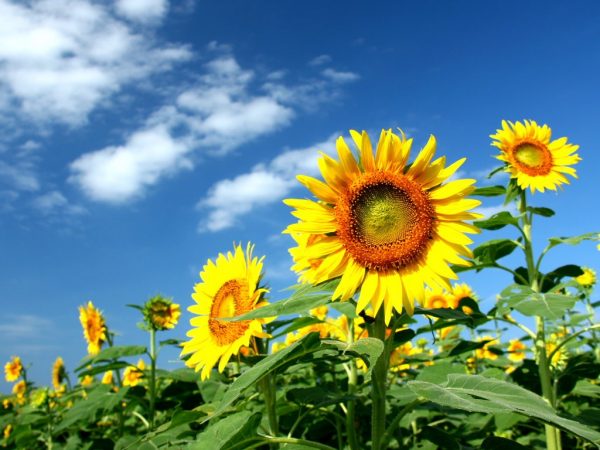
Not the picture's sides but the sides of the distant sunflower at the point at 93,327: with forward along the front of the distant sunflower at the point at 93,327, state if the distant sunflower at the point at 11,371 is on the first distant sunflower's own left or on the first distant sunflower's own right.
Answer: on the first distant sunflower's own right

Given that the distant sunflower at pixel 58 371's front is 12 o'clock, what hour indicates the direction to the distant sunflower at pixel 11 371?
the distant sunflower at pixel 11 371 is roughly at 2 o'clock from the distant sunflower at pixel 58 371.

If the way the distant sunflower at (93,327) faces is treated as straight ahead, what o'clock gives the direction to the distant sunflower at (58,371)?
the distant sunflower at (58,371) is roughly at 4 o'clock from the distant sunflower at (93,327).

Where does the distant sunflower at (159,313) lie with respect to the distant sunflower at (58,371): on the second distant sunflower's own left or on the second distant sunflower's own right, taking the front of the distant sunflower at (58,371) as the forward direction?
on the second distant sunflower's own left

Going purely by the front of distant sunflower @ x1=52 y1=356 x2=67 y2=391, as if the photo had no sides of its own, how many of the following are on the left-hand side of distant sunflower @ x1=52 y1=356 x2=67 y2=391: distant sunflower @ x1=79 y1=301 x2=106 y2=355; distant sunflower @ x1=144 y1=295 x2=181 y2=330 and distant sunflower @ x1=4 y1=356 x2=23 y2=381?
2

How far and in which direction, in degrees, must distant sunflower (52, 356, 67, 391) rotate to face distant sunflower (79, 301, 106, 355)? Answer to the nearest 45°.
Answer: approximately 90° to its left

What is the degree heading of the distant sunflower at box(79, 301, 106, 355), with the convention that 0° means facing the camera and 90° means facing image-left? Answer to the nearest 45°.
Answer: approximately 45°
